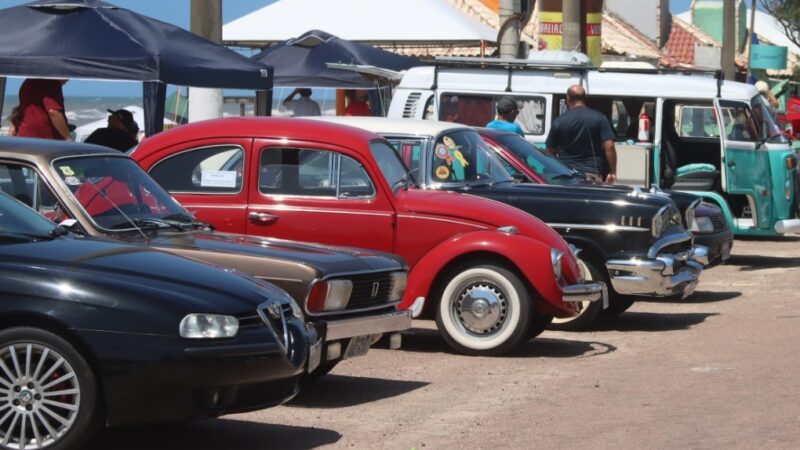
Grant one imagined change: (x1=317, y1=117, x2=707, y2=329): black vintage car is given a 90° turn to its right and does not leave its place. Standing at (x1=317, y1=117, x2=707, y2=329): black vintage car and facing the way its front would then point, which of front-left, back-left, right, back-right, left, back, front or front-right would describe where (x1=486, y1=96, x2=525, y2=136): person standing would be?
back-right

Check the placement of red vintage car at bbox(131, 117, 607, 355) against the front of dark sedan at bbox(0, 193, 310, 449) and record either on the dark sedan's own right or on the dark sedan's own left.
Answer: on the dark sedan's own left

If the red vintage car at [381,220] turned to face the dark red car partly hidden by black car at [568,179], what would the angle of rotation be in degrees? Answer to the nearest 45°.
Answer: approximately 45° to its left

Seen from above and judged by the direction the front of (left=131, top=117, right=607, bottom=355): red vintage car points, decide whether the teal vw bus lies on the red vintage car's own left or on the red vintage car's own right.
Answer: on the red vintage car's own left

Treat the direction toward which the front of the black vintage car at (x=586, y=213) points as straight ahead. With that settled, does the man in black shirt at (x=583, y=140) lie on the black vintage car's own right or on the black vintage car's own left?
on the black vintage car's own left

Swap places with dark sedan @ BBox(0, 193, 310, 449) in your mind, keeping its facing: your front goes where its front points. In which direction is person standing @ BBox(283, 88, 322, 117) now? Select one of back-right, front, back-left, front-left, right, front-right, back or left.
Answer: back-left

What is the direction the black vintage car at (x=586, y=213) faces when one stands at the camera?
facing the viewer and to the right of the viewer

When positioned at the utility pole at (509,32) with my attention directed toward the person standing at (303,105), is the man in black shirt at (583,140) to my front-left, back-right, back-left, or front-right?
back-left

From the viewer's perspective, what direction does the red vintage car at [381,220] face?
to the viewer's right

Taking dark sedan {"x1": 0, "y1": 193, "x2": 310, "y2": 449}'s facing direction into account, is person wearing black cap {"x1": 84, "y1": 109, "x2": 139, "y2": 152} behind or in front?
behind

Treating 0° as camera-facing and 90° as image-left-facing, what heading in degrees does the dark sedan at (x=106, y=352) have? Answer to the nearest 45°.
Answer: approximately 315°

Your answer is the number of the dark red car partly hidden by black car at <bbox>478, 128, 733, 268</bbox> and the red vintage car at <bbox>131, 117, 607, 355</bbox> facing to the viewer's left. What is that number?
0
